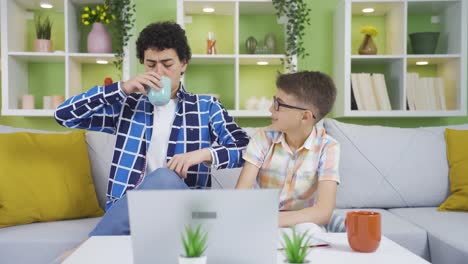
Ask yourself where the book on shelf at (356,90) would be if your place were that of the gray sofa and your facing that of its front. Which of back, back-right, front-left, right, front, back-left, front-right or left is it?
back

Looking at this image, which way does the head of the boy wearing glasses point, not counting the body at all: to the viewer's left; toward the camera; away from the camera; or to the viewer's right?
to the viewer's left

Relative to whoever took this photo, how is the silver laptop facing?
facing away from the viewer

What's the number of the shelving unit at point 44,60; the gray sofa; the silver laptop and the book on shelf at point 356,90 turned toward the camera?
3

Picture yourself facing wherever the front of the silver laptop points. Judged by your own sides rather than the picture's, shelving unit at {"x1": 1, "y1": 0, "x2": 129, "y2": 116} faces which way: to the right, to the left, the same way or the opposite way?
the opposite way

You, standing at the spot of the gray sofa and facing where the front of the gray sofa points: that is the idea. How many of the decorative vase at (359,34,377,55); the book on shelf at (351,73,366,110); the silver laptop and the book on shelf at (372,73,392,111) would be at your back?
3

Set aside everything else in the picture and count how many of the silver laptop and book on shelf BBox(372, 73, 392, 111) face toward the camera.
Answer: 1

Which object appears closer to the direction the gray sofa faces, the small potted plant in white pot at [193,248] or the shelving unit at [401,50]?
the small potted plant in white pot

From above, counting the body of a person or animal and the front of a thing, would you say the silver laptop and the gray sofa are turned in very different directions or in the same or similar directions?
very different directions

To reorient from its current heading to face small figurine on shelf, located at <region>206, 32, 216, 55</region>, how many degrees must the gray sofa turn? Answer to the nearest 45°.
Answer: approximately 135° to its right
